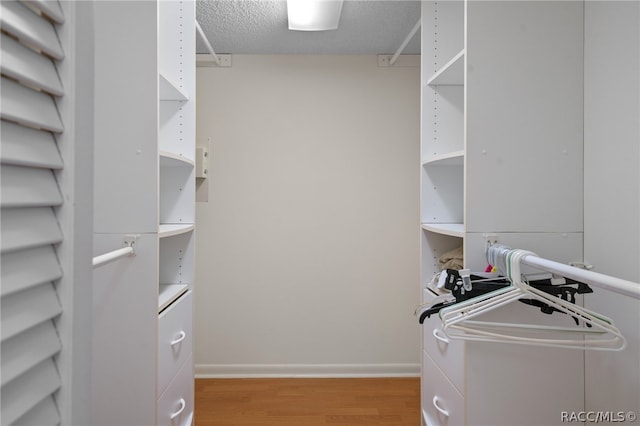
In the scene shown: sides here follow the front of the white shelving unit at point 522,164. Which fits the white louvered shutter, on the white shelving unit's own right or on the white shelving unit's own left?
on the white shelving unit's own left

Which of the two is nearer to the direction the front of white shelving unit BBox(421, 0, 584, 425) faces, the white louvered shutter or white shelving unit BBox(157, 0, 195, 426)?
the white shelving unit

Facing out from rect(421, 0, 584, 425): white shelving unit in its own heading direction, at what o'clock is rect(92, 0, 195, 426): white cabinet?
The white cabinet is roughly at 11 o'clock from the white shelving unit.

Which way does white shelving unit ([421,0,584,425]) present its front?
to the viewer's left

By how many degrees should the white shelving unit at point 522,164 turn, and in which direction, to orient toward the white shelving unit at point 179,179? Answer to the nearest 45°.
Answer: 0° — it already faces it

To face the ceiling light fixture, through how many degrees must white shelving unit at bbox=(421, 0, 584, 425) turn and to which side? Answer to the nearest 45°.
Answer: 0° — it already faces it

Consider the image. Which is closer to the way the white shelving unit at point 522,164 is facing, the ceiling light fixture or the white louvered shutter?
the ceiling light fixture
